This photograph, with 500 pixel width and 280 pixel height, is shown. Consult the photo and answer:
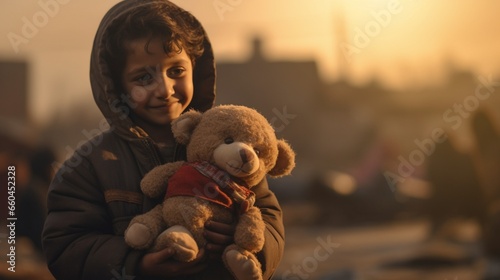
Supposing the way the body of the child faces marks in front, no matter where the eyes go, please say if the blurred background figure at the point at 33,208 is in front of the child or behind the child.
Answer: behind

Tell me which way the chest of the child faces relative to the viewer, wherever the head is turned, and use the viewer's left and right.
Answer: facing the viewer and to the right of the viewer

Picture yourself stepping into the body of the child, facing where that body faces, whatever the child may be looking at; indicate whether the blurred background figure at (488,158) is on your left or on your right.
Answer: on your left
